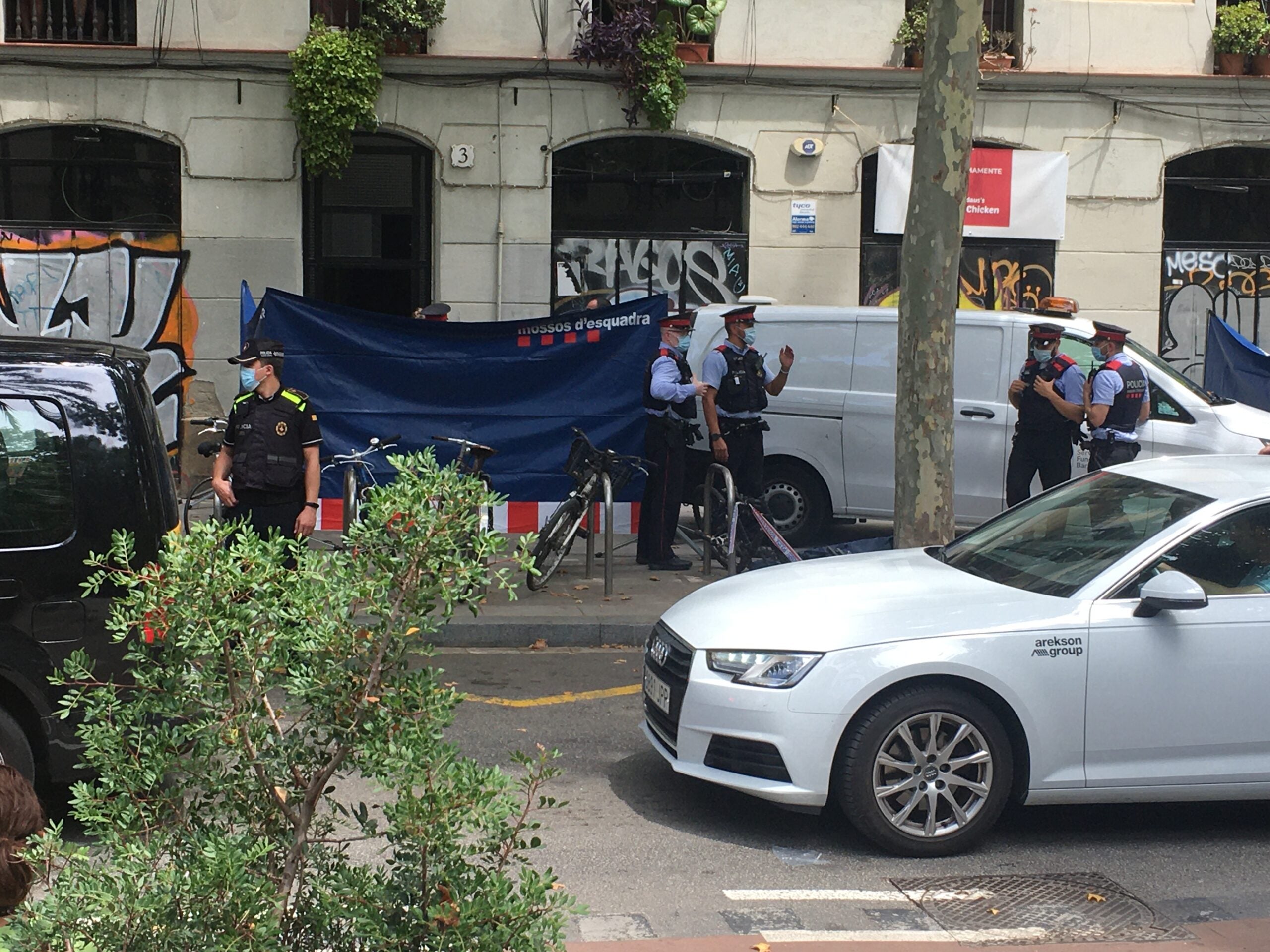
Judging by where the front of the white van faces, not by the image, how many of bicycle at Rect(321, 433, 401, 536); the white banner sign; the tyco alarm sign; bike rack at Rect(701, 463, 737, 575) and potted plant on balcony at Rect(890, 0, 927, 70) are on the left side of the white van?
3

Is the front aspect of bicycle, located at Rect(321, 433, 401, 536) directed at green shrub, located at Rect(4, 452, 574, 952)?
yes

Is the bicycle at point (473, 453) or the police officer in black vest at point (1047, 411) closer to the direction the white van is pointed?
the police officer in black vest

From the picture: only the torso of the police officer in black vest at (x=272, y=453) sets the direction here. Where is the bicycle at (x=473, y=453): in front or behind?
behind

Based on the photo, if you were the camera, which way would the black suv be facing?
facing to the left of the viewer

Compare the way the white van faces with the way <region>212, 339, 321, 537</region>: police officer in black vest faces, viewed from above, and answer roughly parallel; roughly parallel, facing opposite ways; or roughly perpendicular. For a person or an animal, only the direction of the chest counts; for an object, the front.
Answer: roughly perpendicular

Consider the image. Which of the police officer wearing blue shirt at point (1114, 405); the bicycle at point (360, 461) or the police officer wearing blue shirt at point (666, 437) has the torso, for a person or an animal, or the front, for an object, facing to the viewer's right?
the police officer wearing blue shirt at point (666, 437)

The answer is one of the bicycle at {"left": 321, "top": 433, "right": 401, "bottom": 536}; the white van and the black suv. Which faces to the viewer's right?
the white van

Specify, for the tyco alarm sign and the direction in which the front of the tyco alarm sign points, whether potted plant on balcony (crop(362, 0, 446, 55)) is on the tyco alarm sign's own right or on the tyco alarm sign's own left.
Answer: on the tyco alarm sign's own right

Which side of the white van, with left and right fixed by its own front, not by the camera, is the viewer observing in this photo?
right

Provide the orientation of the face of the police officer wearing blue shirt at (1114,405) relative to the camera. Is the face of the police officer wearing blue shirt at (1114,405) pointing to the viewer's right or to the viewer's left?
to the viewer's left

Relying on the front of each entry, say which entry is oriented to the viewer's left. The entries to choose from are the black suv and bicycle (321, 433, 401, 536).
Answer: the black suv

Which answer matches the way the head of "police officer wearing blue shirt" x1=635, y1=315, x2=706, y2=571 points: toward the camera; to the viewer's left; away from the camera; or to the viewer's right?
to the viewer's right

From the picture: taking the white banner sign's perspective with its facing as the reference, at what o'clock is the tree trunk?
The tree trunk is roughly at 12 o'clock from the white banner sign.

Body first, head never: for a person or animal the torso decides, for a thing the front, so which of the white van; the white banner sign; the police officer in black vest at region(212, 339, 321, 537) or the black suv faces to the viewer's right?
the white van
